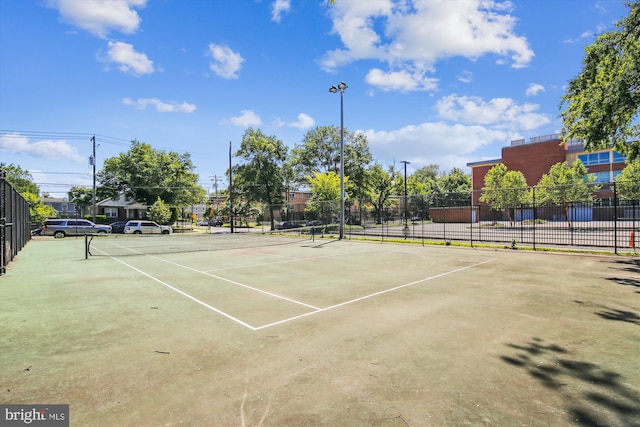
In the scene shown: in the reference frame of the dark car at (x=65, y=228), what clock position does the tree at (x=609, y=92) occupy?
The tree is roughly at 2 o'clock from the dark car.

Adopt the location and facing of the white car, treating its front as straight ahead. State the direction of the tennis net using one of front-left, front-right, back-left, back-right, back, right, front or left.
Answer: right

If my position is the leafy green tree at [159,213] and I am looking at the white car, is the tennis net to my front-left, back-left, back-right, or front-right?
front-left

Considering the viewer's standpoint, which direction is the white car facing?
facing to the right of the viewer

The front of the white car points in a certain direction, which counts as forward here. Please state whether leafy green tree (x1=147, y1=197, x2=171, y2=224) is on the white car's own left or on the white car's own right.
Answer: on the white car's own left

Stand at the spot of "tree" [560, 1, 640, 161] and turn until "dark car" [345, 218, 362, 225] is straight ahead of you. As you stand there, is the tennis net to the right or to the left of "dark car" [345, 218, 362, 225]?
left

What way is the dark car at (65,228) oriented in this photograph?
to the viewer's right

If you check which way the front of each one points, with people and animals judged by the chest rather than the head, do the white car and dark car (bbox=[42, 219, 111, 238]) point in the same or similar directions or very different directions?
same or similar directions
